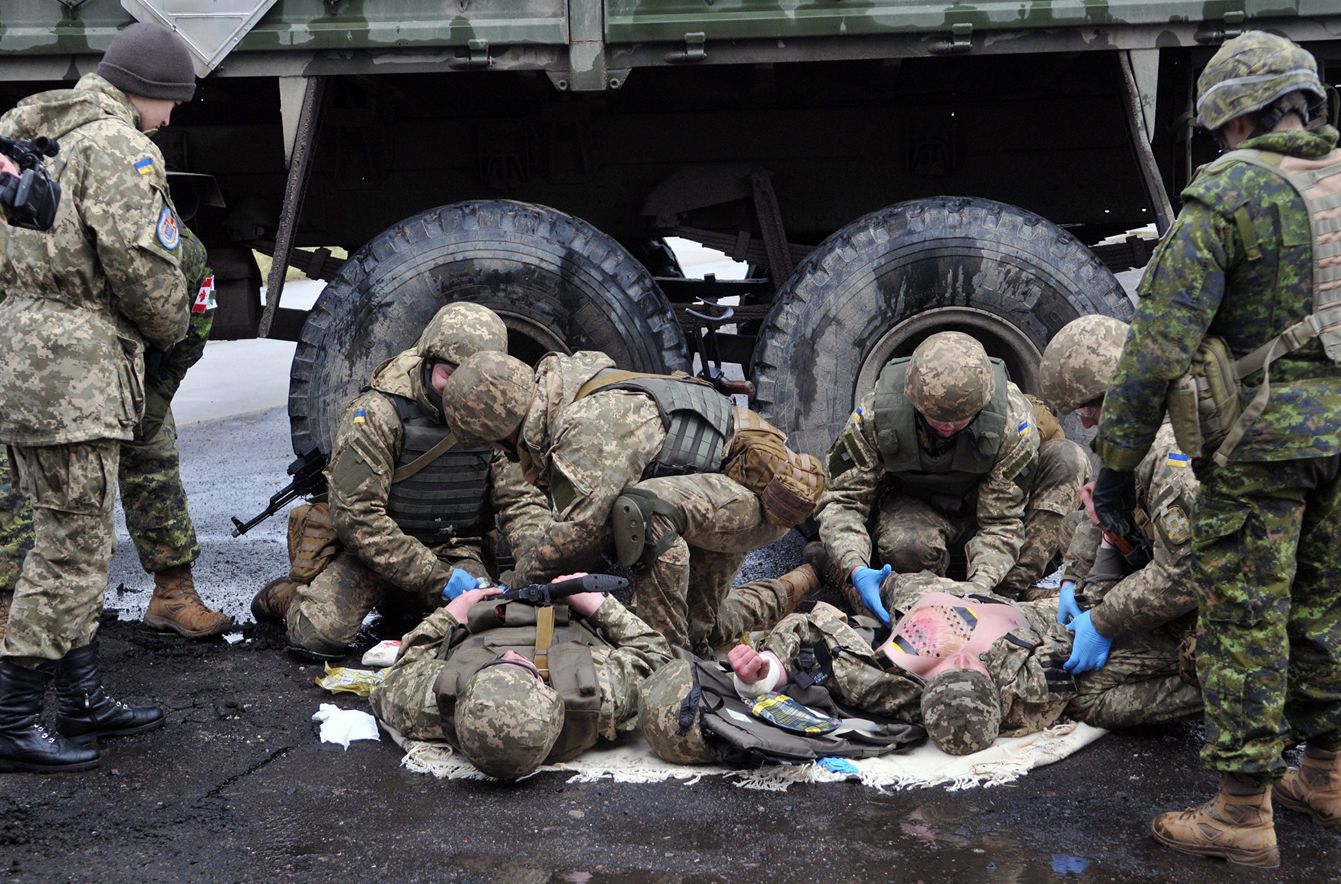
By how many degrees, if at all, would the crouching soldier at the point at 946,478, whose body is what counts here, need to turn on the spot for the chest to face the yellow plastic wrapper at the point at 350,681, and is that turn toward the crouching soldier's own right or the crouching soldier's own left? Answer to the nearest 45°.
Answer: approximately 45° to the crouching soldier's own right

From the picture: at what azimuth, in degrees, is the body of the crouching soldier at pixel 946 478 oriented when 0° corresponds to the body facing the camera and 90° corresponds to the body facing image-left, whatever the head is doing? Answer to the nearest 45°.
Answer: approximately 0°

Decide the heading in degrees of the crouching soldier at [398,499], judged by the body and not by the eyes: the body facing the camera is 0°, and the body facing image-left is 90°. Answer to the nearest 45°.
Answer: approximately 315°

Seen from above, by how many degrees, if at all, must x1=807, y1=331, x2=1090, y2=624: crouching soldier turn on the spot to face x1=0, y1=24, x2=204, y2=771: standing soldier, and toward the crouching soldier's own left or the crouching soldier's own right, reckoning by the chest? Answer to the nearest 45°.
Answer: approximately 45° to the crouching soldier's own right

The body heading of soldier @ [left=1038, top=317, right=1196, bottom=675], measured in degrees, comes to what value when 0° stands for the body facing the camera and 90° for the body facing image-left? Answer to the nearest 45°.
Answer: approximately 45°

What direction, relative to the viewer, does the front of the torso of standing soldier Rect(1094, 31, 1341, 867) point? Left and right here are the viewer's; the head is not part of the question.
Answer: facing away from the viewer and to the left of the viewer

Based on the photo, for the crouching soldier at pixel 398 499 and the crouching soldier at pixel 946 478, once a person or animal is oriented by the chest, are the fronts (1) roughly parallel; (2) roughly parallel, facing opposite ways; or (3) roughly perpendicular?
roughly perpendicular
